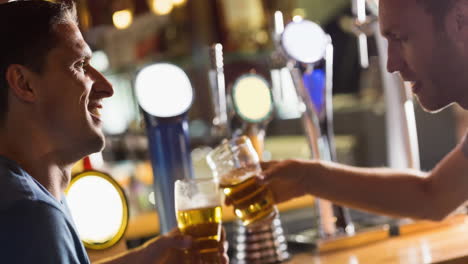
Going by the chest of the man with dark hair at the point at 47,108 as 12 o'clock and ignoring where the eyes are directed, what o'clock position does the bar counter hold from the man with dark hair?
The bar counter is roughly at 11 o'clock from the man with dark hair.

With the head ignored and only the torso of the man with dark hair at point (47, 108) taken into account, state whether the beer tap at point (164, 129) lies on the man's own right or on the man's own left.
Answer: on the man's own left

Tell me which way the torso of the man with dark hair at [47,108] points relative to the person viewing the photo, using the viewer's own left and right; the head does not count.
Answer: facing to the right of the viewer

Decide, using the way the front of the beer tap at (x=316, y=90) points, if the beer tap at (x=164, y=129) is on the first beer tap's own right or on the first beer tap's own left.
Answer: on the first beer tap's own right

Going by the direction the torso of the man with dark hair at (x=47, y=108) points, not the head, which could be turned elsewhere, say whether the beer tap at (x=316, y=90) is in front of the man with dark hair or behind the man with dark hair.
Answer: in front

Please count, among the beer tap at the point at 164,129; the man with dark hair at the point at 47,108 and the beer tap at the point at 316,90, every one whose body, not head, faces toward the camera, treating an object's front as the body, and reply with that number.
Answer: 2

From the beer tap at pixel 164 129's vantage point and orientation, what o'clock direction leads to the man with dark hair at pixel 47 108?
The man with dark hair is roughly at 1 o'clock from the beer tap.

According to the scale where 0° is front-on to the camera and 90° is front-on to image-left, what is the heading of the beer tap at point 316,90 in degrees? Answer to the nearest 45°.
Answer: approximately 0°

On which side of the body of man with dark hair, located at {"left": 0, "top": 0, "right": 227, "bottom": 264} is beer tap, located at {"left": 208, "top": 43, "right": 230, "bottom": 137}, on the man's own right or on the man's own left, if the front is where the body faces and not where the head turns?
on the man's own left

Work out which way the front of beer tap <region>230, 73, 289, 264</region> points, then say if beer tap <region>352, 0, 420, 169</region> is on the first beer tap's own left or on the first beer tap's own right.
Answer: on the first beer tap's own left

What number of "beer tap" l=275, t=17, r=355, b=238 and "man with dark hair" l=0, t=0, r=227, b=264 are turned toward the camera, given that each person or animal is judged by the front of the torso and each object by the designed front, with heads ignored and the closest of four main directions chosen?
1

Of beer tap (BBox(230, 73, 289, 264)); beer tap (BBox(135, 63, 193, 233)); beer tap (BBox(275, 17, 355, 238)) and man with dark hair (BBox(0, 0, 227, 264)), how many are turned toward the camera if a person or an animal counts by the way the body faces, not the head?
3

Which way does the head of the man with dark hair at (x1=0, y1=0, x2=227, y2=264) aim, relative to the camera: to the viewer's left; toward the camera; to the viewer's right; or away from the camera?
to the viewer's right
